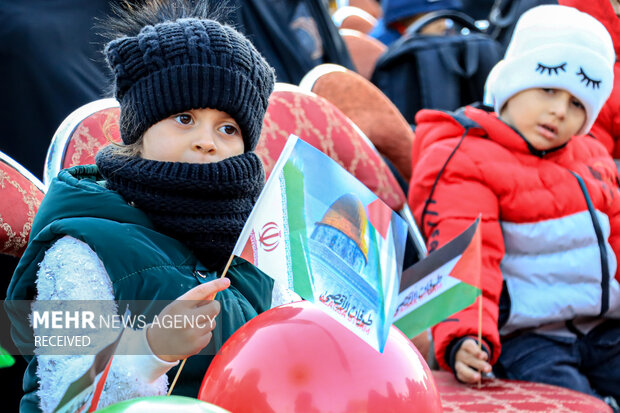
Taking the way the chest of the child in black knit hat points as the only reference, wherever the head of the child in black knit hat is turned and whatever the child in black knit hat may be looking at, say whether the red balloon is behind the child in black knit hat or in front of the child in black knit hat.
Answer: in front

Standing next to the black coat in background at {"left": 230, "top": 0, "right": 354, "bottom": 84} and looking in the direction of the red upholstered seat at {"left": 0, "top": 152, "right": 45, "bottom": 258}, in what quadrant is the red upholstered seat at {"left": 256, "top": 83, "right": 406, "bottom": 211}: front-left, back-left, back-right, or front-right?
front-left

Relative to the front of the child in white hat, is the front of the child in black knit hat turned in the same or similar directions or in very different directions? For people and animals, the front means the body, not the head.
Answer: same or similar directions

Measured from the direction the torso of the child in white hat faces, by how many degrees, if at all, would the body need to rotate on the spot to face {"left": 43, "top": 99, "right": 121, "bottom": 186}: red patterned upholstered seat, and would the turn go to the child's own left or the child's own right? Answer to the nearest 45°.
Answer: approximately 90° to the child's own right

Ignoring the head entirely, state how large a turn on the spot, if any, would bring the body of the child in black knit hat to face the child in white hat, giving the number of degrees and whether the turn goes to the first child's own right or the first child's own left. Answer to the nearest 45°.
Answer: approximately 90° to the first child's own left

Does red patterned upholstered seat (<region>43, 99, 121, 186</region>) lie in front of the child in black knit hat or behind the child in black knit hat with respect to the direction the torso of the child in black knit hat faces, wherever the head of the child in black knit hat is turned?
behind

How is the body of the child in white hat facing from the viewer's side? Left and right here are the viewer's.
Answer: facing the viewer and to the right of the viewer

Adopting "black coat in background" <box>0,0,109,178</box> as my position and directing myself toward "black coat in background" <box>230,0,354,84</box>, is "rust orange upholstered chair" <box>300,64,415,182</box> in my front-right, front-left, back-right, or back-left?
front-right

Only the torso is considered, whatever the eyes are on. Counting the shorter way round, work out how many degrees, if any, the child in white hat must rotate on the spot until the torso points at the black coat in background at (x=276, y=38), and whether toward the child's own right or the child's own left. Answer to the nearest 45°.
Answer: approximately 180°

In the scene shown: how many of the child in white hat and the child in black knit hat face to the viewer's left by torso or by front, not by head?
0

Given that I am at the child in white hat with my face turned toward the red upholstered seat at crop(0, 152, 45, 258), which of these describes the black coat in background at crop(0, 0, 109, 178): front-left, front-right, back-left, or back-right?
front-right

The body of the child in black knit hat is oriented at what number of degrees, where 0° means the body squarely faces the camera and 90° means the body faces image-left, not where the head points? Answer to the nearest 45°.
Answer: approximately 315°

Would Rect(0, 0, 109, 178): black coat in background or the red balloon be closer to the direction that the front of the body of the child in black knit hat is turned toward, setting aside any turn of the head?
the red balloon

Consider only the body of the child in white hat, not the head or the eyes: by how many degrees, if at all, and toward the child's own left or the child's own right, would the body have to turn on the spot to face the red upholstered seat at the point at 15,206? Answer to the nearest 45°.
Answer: approximately 90° to the child's own right

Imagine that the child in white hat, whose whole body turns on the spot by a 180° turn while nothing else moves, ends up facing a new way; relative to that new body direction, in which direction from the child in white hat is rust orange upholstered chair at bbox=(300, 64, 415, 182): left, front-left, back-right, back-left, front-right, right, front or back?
front
